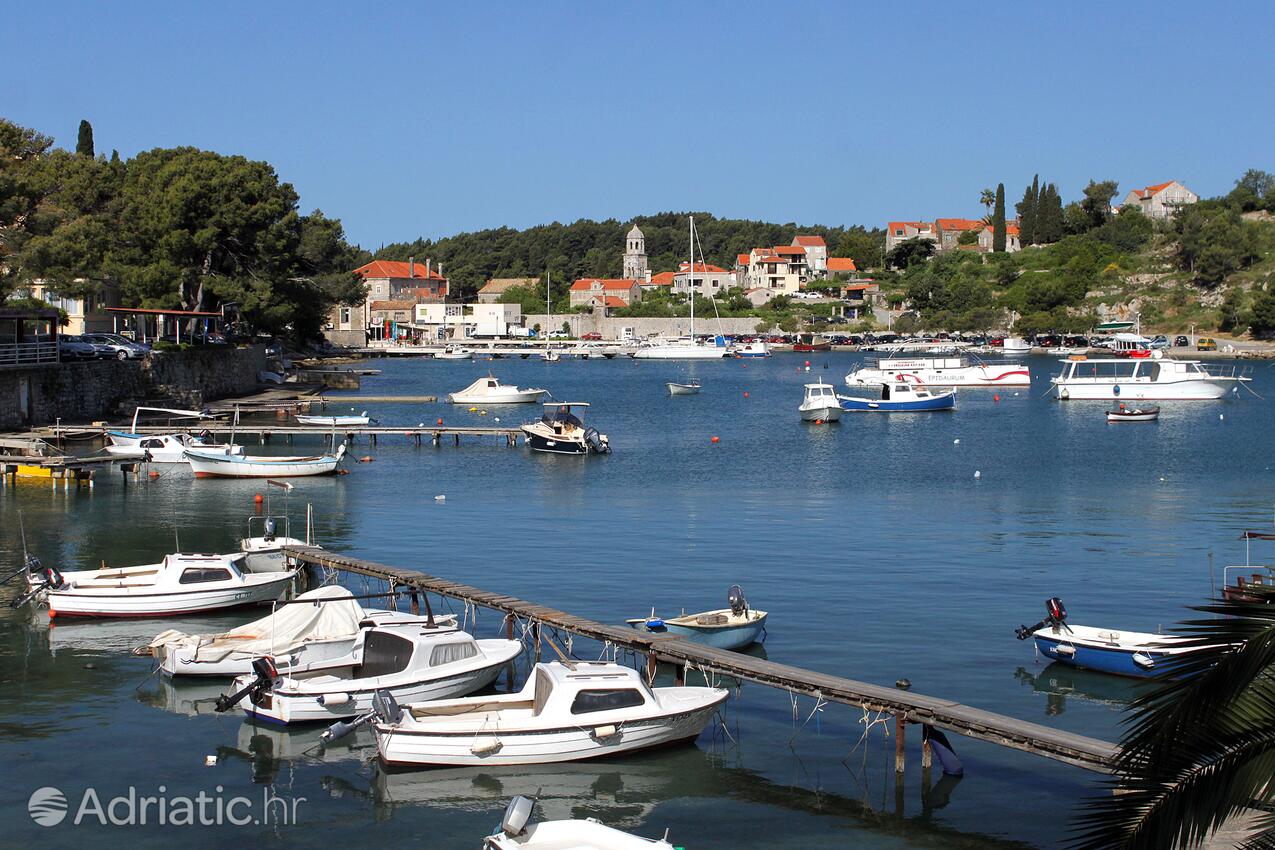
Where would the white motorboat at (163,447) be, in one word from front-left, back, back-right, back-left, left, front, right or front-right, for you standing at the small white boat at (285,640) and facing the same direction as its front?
left

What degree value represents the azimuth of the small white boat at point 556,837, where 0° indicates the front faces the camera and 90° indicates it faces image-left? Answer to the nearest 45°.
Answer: approximately 270°

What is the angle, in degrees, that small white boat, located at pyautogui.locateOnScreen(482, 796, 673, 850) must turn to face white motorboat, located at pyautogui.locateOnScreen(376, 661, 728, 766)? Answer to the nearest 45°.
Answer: approximately 90° to its left

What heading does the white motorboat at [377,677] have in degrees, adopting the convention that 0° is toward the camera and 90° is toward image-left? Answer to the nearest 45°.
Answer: approximately 225°

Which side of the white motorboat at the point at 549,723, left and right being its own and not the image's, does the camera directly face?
right

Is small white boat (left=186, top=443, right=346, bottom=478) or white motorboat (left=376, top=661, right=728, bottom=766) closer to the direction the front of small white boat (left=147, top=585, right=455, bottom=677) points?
the white motorboat

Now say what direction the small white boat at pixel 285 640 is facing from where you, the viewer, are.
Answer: facing to the right of the viewer

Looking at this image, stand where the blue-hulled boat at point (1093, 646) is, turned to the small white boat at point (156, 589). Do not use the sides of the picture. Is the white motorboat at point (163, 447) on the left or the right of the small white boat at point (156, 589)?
right

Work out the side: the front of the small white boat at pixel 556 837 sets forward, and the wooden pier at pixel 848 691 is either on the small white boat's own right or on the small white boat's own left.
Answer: on the small white boat's own left

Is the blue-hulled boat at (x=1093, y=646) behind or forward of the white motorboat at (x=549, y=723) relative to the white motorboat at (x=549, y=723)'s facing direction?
forward
